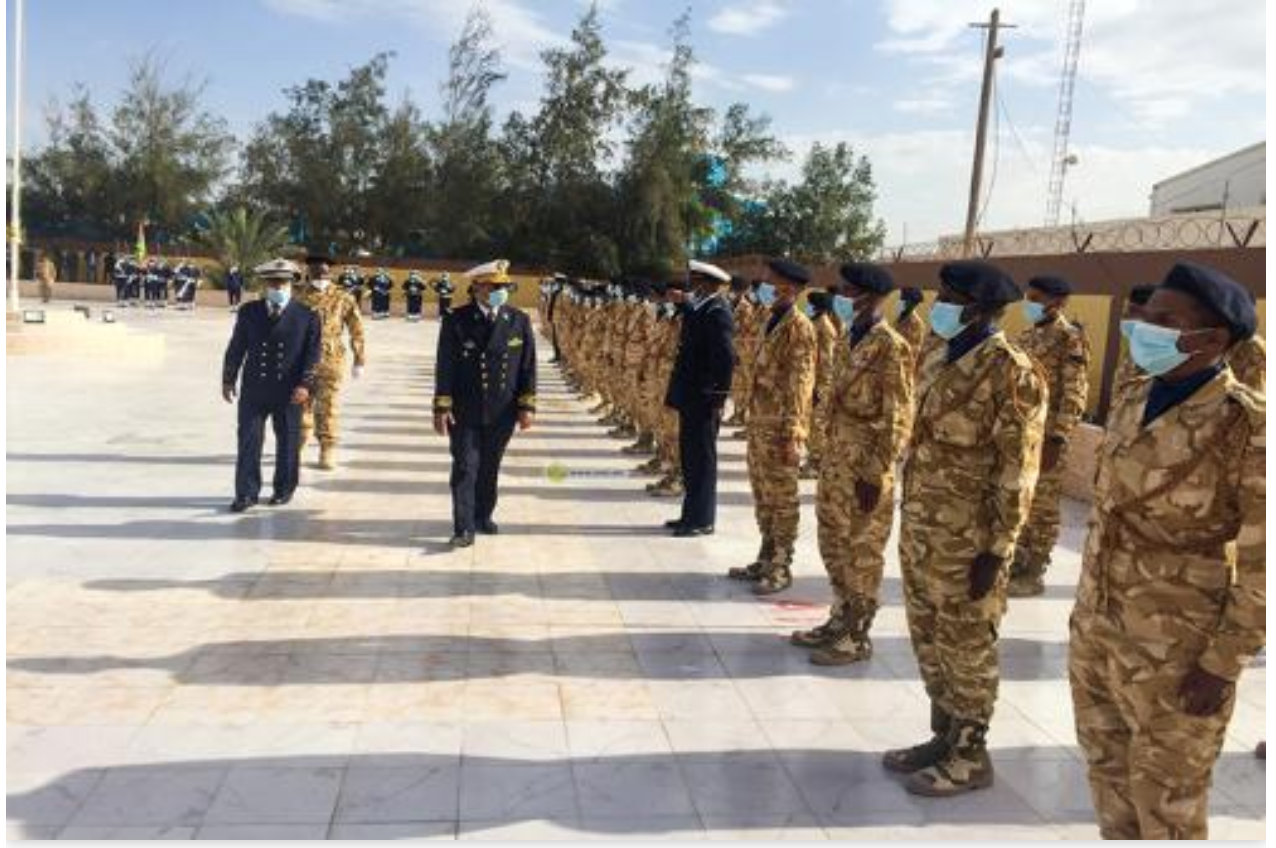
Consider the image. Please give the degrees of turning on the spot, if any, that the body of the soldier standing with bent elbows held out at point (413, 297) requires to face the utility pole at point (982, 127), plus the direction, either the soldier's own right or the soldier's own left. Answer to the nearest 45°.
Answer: approximately 45° to the soldier's own left

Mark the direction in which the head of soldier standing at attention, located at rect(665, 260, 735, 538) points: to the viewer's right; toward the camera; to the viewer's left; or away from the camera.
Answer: to the viewer's left

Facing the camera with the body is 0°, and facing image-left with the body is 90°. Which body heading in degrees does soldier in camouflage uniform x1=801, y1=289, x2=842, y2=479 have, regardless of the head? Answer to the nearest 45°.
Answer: approximately 90°

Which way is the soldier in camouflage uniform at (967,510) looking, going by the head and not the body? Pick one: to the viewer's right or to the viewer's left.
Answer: to the viewer's left

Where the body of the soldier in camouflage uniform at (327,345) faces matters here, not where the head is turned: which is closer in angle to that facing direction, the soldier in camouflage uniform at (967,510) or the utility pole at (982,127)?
the soldier in camouflage uniform

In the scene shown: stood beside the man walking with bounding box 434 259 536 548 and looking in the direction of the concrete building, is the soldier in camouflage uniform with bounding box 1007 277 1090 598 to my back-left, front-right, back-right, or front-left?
front-right

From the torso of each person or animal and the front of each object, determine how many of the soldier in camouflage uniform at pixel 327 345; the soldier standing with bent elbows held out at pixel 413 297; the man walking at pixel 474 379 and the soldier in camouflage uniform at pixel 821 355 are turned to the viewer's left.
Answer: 1

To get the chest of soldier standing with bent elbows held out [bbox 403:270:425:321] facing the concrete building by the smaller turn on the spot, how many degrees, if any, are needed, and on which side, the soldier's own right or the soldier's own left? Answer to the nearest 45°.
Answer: approximately 90° to the soldier's own left

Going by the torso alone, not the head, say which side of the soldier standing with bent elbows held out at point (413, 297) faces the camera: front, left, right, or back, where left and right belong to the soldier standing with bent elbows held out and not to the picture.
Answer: front

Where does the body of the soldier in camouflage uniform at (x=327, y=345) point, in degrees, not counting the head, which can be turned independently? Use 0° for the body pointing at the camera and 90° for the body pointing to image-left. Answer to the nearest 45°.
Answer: approximately 0°

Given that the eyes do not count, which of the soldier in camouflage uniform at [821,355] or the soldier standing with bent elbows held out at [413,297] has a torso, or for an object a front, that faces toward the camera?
the soldier standing with bent elbows held out

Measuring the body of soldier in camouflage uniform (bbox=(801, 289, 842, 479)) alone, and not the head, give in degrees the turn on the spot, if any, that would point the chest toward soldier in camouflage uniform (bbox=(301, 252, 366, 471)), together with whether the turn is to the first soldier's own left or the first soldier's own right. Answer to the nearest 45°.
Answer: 0° — they already face them

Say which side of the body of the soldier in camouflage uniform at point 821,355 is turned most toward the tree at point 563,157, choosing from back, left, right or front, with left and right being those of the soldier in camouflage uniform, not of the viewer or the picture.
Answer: right

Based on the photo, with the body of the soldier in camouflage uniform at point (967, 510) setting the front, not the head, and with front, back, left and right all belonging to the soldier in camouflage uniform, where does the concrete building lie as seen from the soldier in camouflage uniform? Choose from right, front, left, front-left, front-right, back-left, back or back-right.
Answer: back-right

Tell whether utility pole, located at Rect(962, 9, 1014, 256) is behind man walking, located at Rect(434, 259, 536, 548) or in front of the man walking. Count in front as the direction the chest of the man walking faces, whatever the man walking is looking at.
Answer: behind

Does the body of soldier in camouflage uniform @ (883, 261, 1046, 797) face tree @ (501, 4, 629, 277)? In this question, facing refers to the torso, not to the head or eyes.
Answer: no

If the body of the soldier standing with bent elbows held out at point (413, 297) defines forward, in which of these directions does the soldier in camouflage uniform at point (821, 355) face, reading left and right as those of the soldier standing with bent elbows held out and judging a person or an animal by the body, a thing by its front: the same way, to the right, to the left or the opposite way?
to the right

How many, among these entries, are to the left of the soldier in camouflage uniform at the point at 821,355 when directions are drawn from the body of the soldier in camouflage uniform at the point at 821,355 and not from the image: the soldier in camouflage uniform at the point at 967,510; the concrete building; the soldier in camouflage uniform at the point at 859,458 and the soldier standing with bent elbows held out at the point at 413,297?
2
